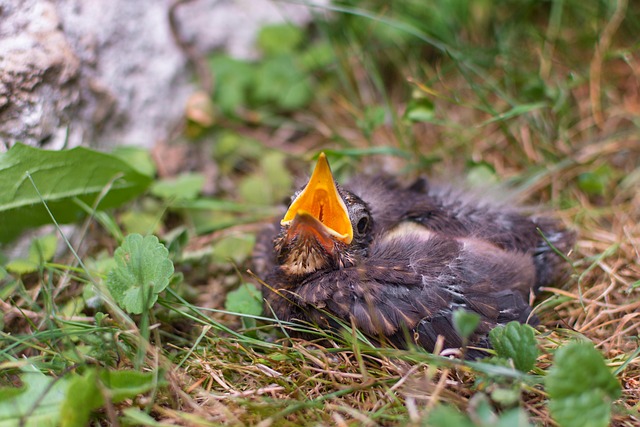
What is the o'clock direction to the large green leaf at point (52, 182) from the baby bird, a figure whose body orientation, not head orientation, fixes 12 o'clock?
The large green leaf is roughly at 2 o'clock from the baby bird.

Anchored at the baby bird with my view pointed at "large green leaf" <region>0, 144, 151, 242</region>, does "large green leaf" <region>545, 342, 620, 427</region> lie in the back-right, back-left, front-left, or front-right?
back-left

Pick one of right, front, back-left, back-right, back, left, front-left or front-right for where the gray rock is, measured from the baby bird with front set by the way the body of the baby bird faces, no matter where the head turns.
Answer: right

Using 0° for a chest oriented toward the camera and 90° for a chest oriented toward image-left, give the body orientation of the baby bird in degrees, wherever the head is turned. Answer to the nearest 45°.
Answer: approximately 45°
